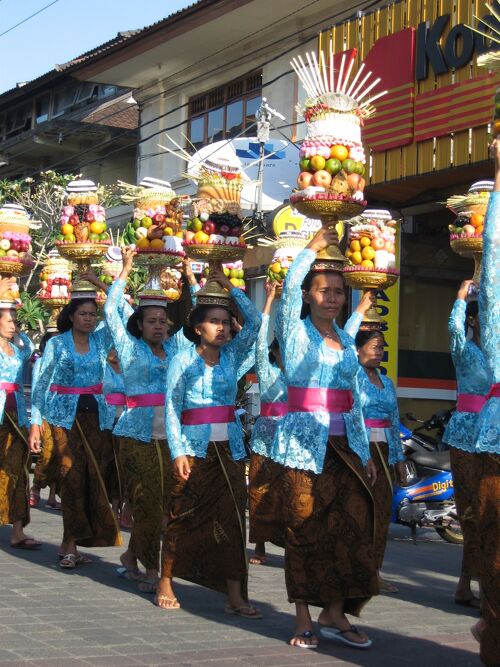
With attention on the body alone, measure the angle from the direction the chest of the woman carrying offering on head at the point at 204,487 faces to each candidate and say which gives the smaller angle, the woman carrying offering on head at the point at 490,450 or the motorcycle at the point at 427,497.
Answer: the woman carrying offering on head

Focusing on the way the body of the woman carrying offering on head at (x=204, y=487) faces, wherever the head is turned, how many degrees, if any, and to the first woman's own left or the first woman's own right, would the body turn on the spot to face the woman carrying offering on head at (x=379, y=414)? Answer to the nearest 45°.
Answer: approximately 90° to the first woman's own left

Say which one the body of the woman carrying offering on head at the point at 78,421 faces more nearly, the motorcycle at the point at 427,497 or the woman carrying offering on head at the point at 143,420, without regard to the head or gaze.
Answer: the woman carrying offering on head
